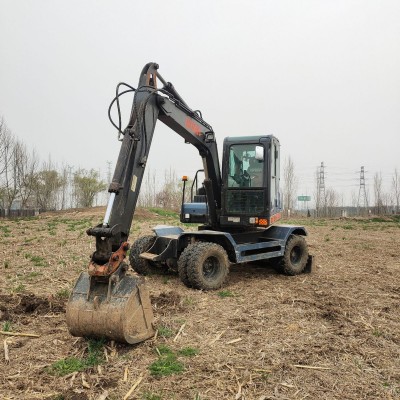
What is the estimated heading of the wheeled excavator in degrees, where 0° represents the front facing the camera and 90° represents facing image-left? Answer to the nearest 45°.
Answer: approximately 45°

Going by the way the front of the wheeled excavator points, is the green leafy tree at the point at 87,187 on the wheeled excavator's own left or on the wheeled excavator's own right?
on the wheeled excavator's own right

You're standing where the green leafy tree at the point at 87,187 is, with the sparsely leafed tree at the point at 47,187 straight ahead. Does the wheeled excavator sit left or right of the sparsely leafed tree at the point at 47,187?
left

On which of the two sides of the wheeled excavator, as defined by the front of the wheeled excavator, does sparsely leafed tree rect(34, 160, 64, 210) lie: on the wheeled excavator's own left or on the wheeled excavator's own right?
on the wheeled excavator's own right
